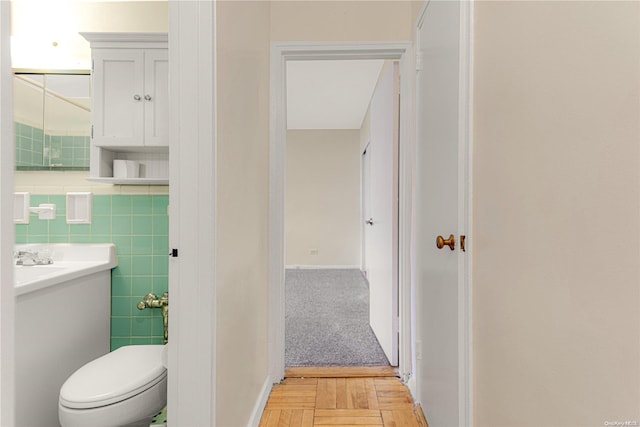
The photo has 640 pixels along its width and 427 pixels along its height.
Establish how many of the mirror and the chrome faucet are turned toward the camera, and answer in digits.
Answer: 2

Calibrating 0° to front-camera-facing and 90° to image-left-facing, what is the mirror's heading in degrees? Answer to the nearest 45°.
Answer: approximately 0°

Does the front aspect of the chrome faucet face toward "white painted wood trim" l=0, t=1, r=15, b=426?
yes

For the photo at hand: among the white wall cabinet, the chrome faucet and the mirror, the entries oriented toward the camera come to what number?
3
